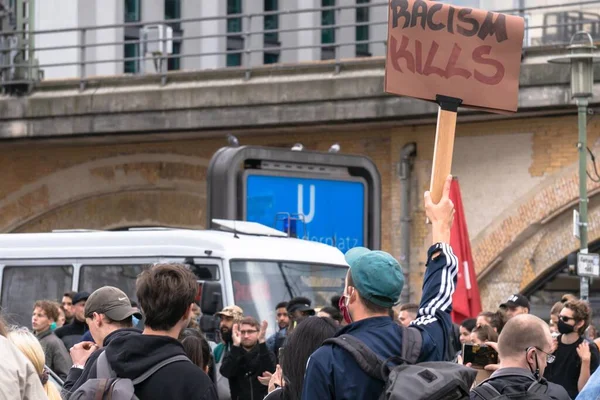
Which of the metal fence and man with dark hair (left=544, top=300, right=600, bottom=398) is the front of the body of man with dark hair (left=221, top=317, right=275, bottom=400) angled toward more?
the man with dark hair

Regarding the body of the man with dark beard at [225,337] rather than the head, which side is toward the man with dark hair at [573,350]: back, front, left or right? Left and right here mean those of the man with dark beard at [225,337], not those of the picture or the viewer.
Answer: left

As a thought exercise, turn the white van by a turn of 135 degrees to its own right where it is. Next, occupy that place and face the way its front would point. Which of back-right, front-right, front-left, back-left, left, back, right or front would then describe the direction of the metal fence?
right

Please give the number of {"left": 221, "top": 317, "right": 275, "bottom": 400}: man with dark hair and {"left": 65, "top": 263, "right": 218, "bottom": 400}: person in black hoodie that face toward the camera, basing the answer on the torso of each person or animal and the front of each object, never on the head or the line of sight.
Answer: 1

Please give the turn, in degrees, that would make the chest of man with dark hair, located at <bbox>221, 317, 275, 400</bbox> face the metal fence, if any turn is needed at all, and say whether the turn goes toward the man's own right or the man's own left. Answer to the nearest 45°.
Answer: approximately 180°

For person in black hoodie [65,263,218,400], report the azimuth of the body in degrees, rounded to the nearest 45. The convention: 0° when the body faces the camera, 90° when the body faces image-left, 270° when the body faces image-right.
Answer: approximately 225°

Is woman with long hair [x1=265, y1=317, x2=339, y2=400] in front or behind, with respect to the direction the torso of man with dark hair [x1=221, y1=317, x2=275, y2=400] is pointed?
in front

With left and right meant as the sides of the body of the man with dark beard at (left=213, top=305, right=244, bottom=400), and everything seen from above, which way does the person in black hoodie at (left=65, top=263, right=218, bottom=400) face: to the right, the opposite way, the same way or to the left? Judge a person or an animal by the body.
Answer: the opposite way

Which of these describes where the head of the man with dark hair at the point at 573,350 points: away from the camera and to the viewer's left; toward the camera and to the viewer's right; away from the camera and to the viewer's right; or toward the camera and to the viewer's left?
toward the camera and to the viewer's left

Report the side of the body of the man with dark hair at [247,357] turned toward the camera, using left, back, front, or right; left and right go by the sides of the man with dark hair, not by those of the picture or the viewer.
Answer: front

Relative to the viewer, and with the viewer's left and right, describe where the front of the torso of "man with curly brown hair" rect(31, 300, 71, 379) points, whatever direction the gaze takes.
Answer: facing the viewer and to the left of the viewer

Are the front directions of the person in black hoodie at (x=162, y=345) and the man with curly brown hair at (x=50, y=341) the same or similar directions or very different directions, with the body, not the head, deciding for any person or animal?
very different directions

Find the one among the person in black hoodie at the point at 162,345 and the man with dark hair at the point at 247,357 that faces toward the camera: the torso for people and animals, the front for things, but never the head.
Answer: the man with dark hair
